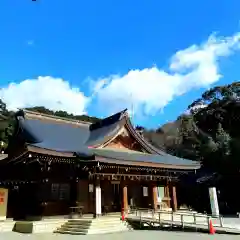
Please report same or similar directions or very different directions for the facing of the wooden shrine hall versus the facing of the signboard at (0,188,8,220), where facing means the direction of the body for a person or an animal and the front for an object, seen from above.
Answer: same or similar directions

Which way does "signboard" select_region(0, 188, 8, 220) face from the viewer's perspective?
toward the camera

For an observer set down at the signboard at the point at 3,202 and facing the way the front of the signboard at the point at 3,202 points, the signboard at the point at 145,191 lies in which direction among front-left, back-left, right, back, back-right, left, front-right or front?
left

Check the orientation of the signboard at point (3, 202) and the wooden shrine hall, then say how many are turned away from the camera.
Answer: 0

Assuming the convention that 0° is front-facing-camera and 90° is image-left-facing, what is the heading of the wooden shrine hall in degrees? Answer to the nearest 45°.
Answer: approximately 315°

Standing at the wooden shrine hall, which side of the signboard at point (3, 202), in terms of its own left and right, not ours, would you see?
left

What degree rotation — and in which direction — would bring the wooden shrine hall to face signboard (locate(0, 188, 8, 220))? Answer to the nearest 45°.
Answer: approximately 135° to its right
